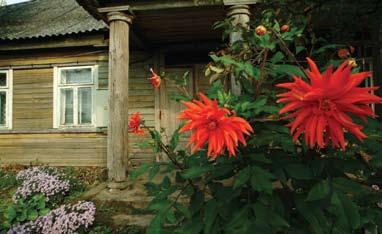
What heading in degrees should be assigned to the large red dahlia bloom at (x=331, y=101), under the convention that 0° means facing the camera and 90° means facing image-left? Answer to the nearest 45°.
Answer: approximately 0°

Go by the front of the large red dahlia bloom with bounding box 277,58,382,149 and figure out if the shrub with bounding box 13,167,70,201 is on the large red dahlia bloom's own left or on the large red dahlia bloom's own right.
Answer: on the large red dahlia bloom's own right

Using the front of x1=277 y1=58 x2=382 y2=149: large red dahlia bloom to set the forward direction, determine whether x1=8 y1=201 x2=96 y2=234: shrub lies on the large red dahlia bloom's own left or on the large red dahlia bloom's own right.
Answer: on the large red dahlia bloom's own right

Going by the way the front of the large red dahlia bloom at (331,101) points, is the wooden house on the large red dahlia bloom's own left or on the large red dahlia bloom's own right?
on the large red dahlia bloom's own right
